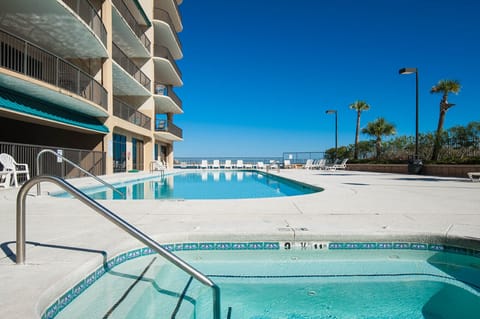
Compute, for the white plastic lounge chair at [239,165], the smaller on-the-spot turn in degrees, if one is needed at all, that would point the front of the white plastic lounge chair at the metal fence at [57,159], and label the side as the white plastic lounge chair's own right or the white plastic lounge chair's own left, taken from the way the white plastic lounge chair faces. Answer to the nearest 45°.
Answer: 0° — it already faces it

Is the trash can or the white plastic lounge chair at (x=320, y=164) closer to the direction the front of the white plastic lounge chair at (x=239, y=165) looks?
the trash can

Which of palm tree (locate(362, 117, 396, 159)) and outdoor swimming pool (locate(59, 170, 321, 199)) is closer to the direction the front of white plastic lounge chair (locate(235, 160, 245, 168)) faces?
the outdoor swimming pool

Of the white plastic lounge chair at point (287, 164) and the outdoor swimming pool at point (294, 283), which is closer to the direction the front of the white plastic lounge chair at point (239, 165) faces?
the outdoor swimming pool

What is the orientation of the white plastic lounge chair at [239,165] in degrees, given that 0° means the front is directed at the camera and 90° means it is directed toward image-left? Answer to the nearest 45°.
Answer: approximately 0°

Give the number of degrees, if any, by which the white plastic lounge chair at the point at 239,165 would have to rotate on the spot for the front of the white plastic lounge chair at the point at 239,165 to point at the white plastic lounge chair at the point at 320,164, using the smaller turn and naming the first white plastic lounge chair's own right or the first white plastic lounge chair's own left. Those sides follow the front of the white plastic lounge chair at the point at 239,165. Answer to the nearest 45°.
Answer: approximately 45° to the first white plastic lounge chair's own left

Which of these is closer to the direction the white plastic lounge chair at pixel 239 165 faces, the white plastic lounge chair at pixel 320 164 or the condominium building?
the condominium building

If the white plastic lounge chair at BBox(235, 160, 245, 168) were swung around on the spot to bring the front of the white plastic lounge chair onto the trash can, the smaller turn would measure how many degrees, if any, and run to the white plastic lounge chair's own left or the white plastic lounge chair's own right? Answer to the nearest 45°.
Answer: approximately 45° to the white plastic lounge chair's own left

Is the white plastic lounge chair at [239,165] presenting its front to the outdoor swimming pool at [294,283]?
yes

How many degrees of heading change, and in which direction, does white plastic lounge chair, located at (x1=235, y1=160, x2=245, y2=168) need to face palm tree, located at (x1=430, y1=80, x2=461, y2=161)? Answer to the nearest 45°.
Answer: approximately 45° to its left

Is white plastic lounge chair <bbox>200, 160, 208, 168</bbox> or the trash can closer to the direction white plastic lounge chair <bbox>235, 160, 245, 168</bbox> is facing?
the trash can

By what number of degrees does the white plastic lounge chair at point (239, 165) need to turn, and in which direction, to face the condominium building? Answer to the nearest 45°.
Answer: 0° — it already faces it

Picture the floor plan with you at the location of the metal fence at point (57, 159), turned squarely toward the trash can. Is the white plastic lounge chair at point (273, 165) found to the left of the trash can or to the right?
left
